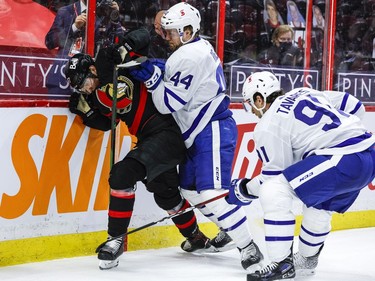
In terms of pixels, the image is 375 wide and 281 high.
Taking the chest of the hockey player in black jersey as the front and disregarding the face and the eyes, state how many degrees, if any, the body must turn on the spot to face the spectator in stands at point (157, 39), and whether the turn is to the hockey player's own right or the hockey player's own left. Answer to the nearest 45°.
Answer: approximately 135° to the hockey player's own right

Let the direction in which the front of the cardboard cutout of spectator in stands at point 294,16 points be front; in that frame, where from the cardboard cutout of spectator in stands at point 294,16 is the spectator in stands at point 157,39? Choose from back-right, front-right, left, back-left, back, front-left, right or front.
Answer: front-right

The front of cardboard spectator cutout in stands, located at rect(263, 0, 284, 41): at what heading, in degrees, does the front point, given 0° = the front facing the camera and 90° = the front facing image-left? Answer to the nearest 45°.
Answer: approximately 0°

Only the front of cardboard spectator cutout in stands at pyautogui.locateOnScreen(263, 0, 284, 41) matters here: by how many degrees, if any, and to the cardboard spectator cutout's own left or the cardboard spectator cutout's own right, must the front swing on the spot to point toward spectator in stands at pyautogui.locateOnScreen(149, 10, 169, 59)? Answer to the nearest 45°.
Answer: approximately 45° to the cardboard spectator cutout's own right

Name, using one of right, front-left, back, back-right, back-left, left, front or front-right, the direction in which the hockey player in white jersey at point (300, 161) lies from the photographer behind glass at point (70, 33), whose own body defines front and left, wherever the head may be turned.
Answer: front-left

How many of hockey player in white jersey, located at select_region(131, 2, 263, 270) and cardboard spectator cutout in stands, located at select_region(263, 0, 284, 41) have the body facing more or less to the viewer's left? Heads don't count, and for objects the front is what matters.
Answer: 1

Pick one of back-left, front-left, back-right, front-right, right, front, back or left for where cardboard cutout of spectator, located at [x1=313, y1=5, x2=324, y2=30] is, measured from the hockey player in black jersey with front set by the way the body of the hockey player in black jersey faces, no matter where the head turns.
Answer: back

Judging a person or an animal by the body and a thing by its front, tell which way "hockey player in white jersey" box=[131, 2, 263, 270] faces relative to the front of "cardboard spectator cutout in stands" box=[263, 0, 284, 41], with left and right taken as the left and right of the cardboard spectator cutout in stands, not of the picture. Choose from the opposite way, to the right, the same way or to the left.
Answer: to the right

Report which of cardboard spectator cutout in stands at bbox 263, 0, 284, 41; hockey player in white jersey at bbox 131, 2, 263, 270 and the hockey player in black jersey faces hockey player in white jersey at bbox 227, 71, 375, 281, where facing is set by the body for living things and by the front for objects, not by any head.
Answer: the cardboard spectator cutout in stands

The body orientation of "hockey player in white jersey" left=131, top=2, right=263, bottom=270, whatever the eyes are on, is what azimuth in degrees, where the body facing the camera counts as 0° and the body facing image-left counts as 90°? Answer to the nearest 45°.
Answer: approximately 90°

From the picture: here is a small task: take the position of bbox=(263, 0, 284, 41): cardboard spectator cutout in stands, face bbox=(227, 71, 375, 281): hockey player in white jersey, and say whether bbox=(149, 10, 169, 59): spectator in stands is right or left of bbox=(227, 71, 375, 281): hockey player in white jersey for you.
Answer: right
